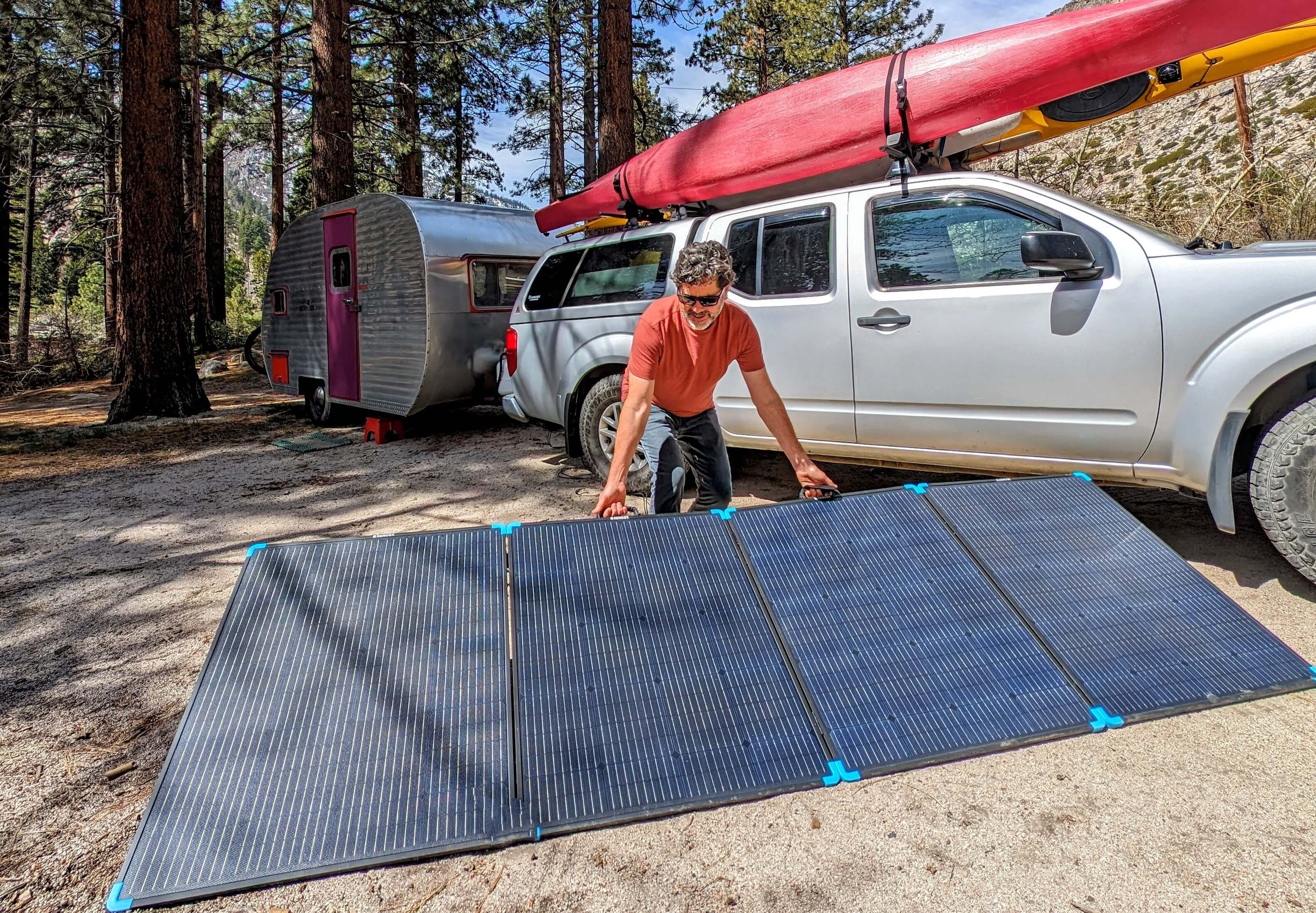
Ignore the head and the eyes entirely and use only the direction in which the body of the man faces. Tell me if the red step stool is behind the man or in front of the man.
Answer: behind

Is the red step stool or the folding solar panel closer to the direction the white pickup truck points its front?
the folding solar panel

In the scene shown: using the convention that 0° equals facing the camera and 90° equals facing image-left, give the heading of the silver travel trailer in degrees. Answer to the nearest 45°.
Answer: approximately 315°

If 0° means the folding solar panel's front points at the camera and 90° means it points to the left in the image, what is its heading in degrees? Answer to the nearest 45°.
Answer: approximately 0°

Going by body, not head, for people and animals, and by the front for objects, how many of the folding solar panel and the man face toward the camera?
2

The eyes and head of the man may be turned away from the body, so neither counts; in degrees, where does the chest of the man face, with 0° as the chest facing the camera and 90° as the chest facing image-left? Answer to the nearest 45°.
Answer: approximately 0°
